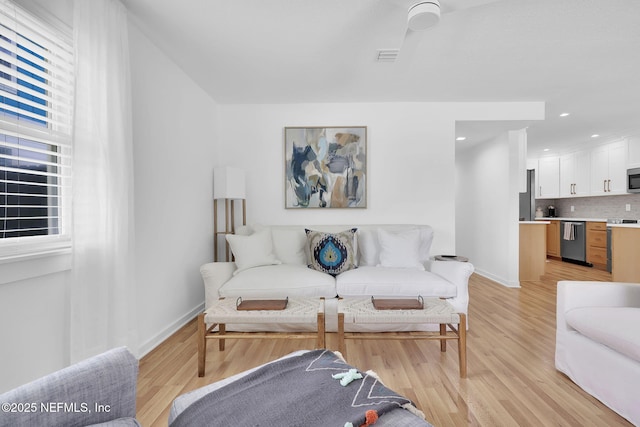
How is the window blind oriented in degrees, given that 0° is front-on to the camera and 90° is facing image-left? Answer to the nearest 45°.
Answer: approximately 315°

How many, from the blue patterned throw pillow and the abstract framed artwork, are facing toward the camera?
2

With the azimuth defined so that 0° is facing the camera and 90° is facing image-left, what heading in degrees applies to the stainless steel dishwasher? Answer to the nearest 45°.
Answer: approximately 45°

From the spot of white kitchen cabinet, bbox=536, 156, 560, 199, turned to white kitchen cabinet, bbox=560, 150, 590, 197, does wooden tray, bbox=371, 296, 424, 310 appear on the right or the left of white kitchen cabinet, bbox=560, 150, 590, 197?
right

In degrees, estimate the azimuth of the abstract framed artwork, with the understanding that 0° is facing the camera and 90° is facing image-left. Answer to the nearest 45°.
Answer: approximately 0°

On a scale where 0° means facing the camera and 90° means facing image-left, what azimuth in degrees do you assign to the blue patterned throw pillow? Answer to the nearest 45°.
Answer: approximately 0°

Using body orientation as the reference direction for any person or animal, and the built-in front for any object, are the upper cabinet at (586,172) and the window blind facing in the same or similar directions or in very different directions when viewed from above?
very different directions

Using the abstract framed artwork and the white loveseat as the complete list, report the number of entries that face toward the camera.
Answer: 2

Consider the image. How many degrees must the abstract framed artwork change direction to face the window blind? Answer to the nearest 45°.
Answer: approximately 45° to its right
